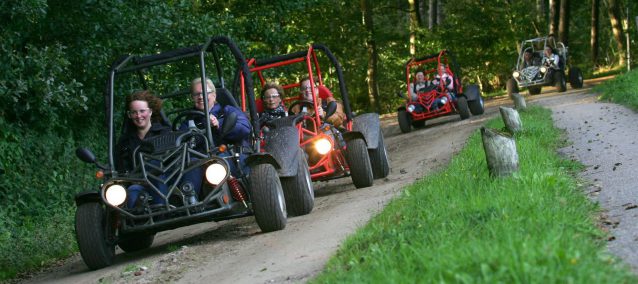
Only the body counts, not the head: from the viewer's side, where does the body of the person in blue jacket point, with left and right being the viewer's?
facing the viewer and to the left of the viewer

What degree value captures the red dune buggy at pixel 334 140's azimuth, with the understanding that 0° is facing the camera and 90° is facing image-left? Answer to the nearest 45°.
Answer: approximately 45°

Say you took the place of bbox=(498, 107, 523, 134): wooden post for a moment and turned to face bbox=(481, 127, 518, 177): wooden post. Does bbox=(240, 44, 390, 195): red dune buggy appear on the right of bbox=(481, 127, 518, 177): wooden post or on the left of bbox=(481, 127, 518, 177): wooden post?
right

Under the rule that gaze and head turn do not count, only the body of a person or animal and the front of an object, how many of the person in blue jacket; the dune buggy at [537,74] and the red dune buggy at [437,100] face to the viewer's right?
0

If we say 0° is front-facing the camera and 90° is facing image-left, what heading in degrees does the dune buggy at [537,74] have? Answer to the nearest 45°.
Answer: approximately 45°

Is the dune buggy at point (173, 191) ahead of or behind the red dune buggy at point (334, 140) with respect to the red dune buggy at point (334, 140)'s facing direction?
ahead

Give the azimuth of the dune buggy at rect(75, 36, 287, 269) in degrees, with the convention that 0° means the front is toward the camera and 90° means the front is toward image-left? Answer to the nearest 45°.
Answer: approximately 45°

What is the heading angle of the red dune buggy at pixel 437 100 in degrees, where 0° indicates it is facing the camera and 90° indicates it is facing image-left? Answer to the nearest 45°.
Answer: approximately 45°

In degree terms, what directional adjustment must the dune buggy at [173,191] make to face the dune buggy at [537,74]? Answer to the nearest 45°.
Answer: approximately 180°

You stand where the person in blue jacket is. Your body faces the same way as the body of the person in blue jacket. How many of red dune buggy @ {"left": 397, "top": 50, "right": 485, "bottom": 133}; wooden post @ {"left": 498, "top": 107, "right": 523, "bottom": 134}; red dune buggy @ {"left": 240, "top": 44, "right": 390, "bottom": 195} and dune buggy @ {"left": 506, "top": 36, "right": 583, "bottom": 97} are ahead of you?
0

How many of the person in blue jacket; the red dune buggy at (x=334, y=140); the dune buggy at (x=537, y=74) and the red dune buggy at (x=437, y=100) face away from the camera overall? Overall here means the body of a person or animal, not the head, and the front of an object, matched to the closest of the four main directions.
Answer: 0

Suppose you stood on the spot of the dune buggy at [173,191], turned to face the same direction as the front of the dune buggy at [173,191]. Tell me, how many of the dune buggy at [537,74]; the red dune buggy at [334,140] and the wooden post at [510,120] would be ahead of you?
0

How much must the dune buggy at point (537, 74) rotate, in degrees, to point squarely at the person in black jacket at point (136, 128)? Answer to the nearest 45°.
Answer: approximately 45° to its left

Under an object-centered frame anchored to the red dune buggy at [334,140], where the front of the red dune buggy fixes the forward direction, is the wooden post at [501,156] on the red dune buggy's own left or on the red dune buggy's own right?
on the red dune buggy's own left

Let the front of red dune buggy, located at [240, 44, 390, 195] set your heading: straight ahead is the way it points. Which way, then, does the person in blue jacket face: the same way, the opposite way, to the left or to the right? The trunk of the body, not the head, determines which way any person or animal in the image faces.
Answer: the same way
